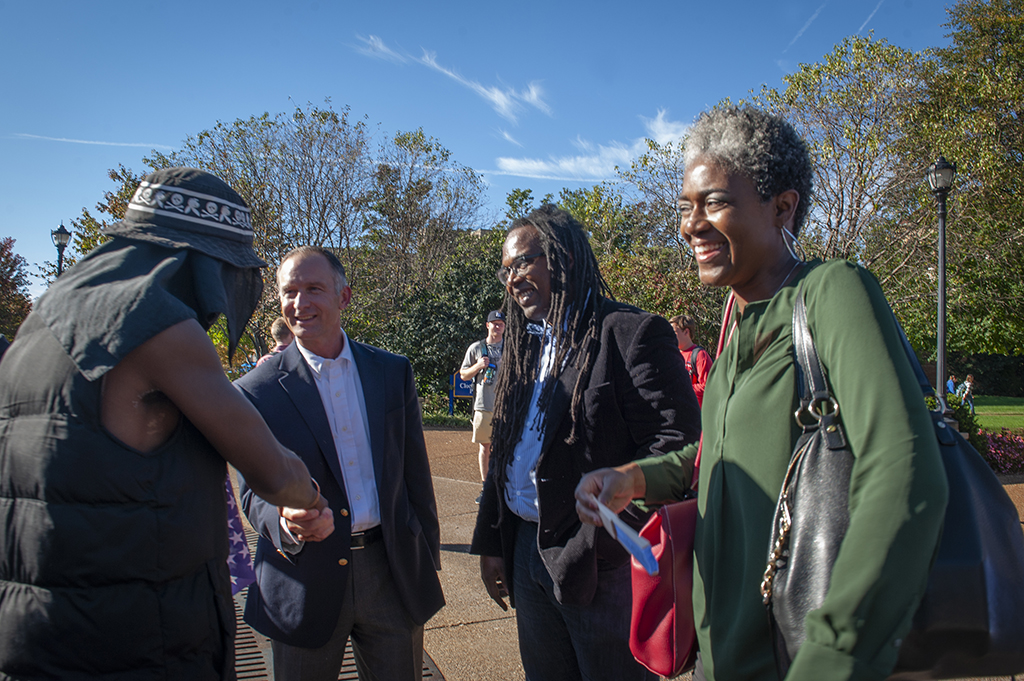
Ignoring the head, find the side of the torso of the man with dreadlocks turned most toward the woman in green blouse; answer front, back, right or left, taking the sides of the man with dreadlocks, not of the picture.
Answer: left

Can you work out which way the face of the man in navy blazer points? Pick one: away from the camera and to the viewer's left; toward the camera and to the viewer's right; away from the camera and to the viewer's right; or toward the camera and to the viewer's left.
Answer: toward the camera and to the viewer's left

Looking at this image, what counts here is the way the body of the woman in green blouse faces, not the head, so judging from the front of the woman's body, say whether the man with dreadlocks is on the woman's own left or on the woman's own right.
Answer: on the woman's own right

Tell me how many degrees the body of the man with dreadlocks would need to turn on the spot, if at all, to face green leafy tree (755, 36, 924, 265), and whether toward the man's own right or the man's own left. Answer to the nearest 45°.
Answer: approximately 180°

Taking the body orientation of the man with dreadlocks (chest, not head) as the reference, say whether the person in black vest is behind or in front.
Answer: in front

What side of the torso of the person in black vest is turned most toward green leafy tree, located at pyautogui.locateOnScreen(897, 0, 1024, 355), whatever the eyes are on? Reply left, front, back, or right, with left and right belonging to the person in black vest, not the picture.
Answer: front

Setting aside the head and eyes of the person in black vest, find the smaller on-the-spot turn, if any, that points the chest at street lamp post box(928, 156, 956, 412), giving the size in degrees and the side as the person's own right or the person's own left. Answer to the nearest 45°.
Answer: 0° — they already face it

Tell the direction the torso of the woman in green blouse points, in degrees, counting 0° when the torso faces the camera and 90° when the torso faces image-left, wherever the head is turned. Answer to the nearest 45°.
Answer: approximately 45°

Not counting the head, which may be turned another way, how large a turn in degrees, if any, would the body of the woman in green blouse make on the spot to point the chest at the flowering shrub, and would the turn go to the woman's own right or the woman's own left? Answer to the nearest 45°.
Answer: approximately 135° to the woman's own right

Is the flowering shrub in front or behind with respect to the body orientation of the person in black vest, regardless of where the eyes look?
in front

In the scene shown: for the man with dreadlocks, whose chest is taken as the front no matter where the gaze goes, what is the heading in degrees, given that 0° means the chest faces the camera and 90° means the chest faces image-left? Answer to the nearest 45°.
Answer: approximately 45°

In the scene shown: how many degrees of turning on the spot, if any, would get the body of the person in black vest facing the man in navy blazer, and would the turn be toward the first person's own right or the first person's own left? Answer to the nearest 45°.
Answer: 0° — they already face them

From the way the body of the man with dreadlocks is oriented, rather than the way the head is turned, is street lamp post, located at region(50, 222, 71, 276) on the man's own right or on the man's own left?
on the man's own right

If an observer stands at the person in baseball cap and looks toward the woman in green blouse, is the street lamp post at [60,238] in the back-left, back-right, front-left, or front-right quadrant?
back-right

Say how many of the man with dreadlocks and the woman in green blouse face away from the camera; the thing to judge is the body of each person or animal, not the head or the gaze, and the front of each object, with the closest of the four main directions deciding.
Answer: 0
